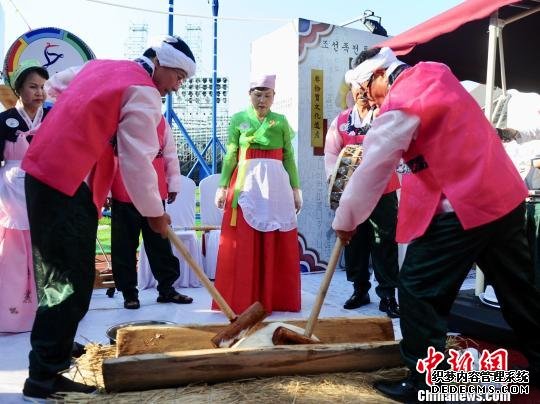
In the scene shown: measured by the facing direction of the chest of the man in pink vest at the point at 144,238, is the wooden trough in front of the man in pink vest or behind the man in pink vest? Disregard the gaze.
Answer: in front

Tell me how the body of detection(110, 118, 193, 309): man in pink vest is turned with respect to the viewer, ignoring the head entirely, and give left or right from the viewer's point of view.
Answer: facing the viewer and to the right of the viewer

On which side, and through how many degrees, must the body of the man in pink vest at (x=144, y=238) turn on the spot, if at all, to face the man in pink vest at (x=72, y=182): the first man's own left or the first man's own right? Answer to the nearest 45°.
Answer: approximately 45° to the first man's own right

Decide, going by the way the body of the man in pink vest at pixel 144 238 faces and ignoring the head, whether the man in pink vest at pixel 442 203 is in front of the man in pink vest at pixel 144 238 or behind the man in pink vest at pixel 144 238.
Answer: in front
